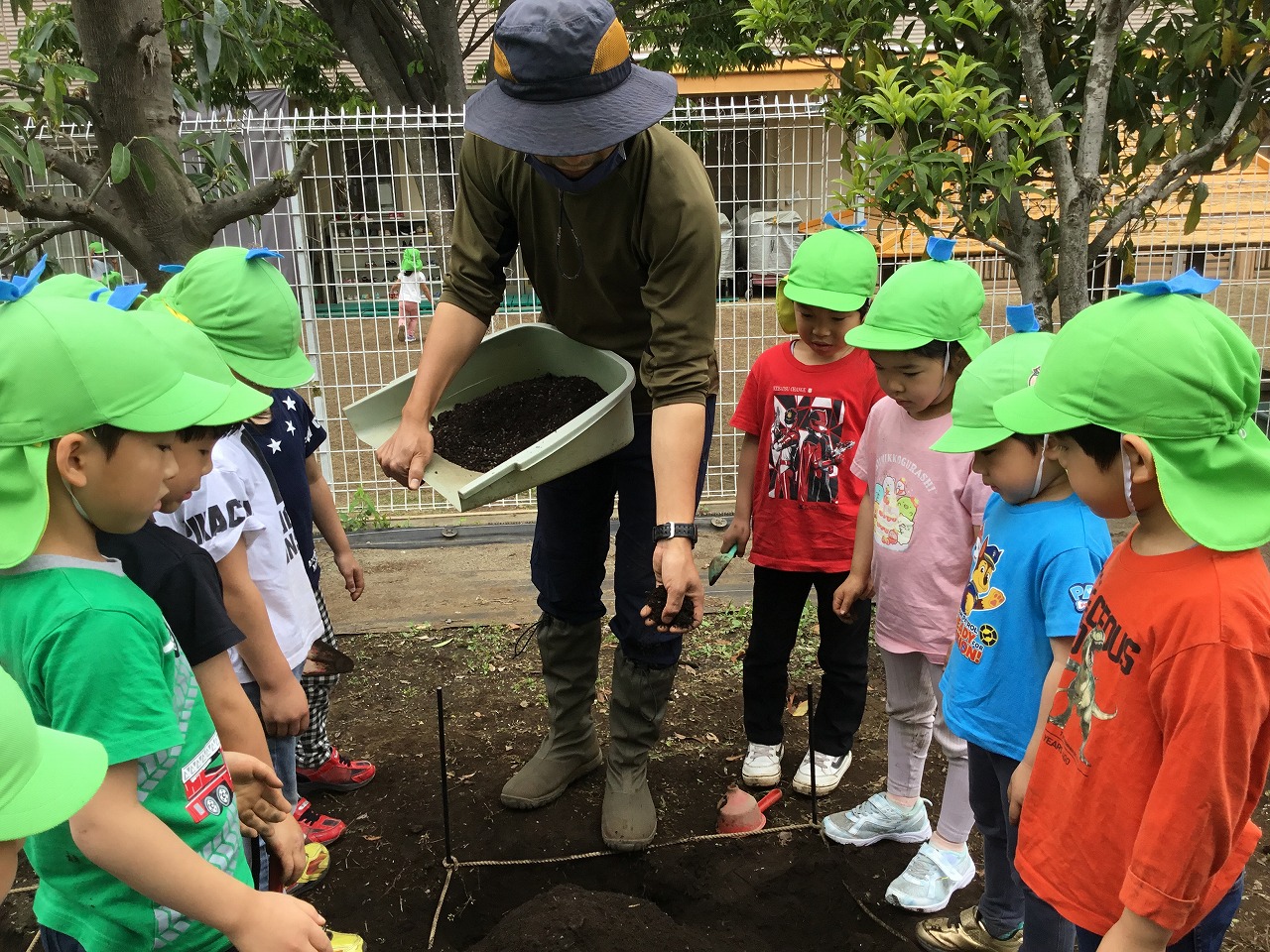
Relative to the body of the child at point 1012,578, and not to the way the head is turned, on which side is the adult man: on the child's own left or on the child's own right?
on the child's own right

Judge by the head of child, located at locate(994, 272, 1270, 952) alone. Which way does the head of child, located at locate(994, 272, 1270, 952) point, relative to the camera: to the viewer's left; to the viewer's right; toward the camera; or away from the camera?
to the viewer's left

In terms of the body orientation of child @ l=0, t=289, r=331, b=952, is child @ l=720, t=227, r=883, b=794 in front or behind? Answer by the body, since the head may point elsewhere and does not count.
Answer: in front

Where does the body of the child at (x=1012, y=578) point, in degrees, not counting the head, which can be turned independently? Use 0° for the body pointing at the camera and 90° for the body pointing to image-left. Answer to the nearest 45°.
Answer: approximately 45°

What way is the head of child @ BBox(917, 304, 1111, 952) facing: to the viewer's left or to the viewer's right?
to the viewer's left

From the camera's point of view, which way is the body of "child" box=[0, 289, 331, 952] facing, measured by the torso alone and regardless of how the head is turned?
to the viewer's right

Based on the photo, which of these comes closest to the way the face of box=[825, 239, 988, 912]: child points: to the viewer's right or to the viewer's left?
to the viewer's left

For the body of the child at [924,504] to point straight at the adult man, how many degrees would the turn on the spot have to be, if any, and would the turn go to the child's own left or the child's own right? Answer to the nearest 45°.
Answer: approximately 45° to the child's own right

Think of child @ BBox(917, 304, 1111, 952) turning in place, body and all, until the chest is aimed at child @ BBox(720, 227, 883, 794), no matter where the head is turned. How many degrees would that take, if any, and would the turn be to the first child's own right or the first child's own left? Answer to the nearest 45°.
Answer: approximately 90° to the first child's own right

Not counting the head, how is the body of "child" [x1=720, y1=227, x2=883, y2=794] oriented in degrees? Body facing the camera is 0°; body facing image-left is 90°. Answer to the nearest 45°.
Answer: approximately 0°

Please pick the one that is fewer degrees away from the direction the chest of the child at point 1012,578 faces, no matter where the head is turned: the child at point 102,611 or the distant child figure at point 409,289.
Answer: the child

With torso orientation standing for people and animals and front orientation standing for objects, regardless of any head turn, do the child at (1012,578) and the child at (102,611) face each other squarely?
yes

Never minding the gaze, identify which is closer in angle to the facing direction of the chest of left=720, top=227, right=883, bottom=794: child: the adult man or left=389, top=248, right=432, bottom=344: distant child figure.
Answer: the adult man
